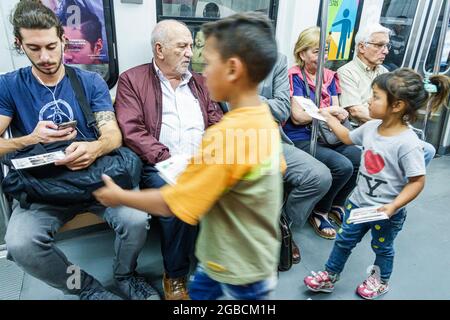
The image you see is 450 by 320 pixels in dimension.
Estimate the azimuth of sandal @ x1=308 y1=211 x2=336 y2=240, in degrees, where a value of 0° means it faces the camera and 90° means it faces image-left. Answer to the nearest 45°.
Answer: approximately 315°

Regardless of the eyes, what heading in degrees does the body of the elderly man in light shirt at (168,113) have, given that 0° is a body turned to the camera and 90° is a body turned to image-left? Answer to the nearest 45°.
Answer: approximately 315°

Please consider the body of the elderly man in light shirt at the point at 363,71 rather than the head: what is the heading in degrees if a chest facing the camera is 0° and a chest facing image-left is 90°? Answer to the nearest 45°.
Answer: approximately 315°

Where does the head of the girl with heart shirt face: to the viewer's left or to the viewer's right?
to the viewer's left

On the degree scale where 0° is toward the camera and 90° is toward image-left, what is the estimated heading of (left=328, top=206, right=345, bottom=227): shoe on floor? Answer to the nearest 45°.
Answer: approximately 315°

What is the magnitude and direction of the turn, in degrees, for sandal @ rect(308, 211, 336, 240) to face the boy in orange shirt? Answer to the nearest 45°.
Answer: approximately 45° to its right

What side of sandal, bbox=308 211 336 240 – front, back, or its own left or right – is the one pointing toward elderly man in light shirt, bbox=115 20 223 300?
right
